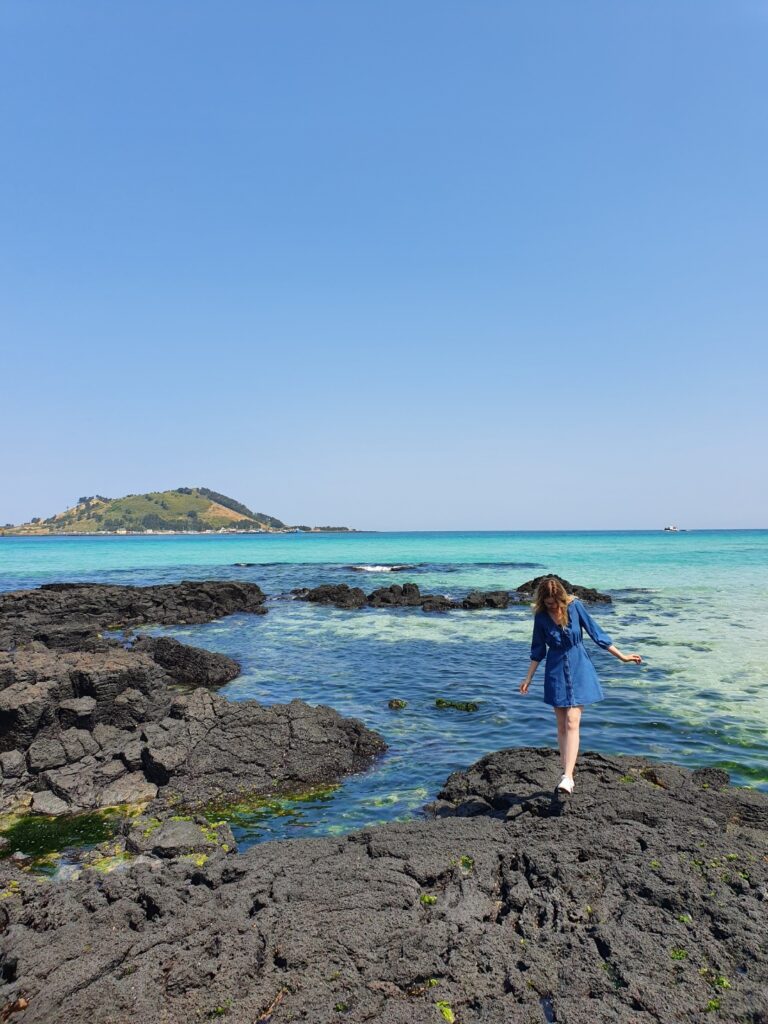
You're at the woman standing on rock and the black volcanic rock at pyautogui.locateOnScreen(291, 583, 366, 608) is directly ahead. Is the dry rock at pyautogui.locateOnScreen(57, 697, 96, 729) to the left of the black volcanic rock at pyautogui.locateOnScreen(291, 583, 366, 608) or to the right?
left

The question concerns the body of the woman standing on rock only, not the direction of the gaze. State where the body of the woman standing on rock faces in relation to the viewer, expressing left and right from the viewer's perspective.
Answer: facing the viewer

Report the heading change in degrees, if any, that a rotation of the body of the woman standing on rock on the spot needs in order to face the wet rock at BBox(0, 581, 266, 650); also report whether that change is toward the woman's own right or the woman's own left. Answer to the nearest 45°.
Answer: approximately 135° to the woman's own right

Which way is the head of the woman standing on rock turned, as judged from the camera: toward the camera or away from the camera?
toward the camera

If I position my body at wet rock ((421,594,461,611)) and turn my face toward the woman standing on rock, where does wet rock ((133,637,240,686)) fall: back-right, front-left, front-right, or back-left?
front-right

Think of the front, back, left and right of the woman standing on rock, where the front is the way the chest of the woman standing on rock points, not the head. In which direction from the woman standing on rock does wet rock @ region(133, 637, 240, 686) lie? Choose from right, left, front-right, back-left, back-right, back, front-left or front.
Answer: back-right

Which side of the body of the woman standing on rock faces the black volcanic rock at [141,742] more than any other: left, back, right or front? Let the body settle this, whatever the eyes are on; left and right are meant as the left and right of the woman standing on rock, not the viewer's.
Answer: right

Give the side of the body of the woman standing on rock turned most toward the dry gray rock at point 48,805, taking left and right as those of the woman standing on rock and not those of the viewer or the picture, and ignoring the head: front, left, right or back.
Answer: right

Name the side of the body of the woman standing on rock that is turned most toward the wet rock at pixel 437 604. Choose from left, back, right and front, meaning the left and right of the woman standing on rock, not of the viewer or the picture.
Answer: back

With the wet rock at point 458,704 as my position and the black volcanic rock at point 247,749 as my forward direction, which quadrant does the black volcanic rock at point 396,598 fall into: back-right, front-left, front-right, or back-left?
back-right

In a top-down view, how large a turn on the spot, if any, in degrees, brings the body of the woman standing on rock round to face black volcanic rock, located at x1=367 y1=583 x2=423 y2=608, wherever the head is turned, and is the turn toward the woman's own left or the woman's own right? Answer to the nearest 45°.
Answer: approximately 180°

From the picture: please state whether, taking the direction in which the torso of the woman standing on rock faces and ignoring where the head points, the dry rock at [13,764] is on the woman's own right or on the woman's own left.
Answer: on the woman's own right

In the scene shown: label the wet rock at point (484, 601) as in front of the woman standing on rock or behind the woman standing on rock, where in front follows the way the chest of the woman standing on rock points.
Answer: behind
